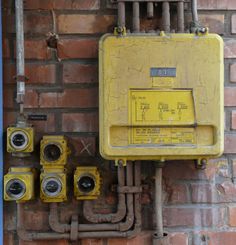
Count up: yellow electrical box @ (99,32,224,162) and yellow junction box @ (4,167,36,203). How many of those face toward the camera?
2

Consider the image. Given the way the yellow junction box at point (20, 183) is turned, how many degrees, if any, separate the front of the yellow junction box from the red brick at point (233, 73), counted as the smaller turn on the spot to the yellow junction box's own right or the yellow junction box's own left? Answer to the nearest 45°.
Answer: approximately 90° to the yellow junction box's own left

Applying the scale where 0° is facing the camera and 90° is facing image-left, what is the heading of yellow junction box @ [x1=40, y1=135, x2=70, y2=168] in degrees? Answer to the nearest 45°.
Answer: approximately 0°

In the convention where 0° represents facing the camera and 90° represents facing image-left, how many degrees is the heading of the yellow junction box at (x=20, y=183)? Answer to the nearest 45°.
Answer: approximately 0°

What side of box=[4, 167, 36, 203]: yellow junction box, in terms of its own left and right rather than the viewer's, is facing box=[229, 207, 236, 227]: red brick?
left
